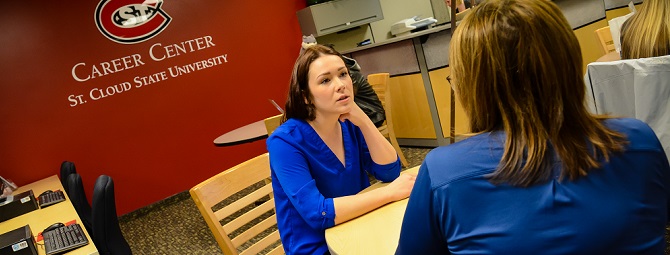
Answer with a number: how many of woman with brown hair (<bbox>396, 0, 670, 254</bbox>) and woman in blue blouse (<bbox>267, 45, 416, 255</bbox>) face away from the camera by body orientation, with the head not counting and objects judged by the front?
1

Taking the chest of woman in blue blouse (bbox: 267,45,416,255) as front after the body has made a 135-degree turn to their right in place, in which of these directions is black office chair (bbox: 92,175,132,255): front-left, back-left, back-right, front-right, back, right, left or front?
front-right

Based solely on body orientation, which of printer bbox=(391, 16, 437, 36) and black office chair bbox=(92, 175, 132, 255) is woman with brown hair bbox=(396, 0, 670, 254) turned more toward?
the printer

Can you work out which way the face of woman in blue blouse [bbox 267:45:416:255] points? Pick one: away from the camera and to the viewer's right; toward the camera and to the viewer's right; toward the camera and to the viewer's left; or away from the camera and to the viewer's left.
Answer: toward the camera and to the viewer's right

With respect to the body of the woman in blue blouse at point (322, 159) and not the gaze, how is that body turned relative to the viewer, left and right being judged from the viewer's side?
facing the viewer and to the right of the viewer

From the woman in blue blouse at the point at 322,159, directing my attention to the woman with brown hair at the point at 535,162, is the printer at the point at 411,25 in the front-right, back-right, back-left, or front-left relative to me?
back-left

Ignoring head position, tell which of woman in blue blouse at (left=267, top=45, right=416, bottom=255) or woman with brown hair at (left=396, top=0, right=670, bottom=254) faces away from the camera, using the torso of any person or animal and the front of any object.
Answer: the woman with brown hair

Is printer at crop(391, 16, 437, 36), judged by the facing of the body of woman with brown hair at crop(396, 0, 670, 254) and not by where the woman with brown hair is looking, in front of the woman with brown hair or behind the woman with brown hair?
in front

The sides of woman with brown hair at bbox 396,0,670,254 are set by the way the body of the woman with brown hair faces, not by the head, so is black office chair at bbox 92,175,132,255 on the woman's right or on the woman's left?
on the woman's left

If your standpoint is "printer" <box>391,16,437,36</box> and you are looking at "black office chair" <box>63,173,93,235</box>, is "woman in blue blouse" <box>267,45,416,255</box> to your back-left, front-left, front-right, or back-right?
front-left

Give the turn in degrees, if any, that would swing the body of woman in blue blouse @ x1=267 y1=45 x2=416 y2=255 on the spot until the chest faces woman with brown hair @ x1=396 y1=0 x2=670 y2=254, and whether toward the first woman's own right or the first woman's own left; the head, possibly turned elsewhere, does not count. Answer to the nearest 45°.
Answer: approximately 45° to the first woman's own right

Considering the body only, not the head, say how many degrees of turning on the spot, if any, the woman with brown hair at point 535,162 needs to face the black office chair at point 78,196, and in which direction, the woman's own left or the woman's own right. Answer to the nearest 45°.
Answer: approximately 45° to the woman's own left

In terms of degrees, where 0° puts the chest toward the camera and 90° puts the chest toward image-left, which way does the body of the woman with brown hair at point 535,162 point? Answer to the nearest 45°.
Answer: approximately 180°
